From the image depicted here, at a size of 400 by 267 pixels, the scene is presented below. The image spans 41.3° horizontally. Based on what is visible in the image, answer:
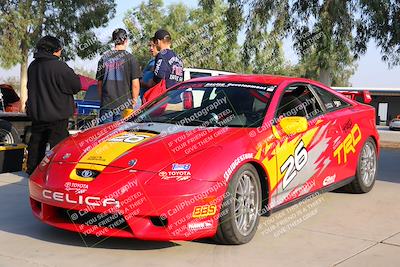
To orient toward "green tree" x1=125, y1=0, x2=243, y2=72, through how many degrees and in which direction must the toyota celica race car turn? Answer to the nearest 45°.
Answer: approximately 135° to its right

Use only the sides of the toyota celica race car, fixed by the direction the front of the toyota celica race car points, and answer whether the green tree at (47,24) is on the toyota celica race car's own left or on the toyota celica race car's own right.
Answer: on the toyota celica race car's own right

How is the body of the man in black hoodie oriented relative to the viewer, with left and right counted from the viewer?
facing away from the viewer and to the right of the viewer

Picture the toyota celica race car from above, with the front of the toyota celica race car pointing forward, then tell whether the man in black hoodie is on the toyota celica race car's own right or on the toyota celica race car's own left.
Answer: on the toyota celica race car's own right

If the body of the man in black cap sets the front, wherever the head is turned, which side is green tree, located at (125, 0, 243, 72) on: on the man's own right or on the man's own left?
on the man's own right

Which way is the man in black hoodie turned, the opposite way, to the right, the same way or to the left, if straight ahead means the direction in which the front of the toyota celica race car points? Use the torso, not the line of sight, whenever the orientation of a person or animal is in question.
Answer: the opposite way

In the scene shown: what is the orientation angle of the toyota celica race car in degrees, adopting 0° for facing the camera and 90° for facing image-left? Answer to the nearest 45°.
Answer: approximately 45°

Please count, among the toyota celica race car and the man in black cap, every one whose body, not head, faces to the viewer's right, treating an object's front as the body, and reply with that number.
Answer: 0

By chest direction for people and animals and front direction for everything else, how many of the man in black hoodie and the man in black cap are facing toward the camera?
0
